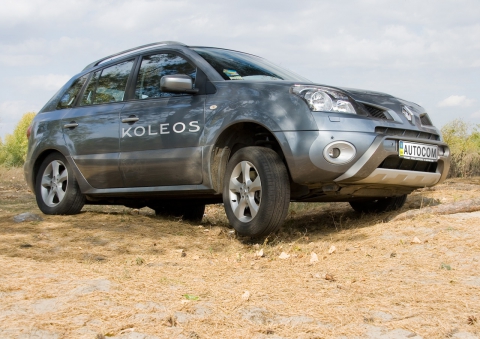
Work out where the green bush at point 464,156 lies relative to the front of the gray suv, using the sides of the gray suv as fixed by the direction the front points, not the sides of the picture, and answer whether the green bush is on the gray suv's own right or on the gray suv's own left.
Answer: on the gray suv's own left

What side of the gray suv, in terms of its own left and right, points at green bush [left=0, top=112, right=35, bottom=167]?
back

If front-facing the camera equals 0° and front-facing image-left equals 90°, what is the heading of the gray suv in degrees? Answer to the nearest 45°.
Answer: approximately 315°
